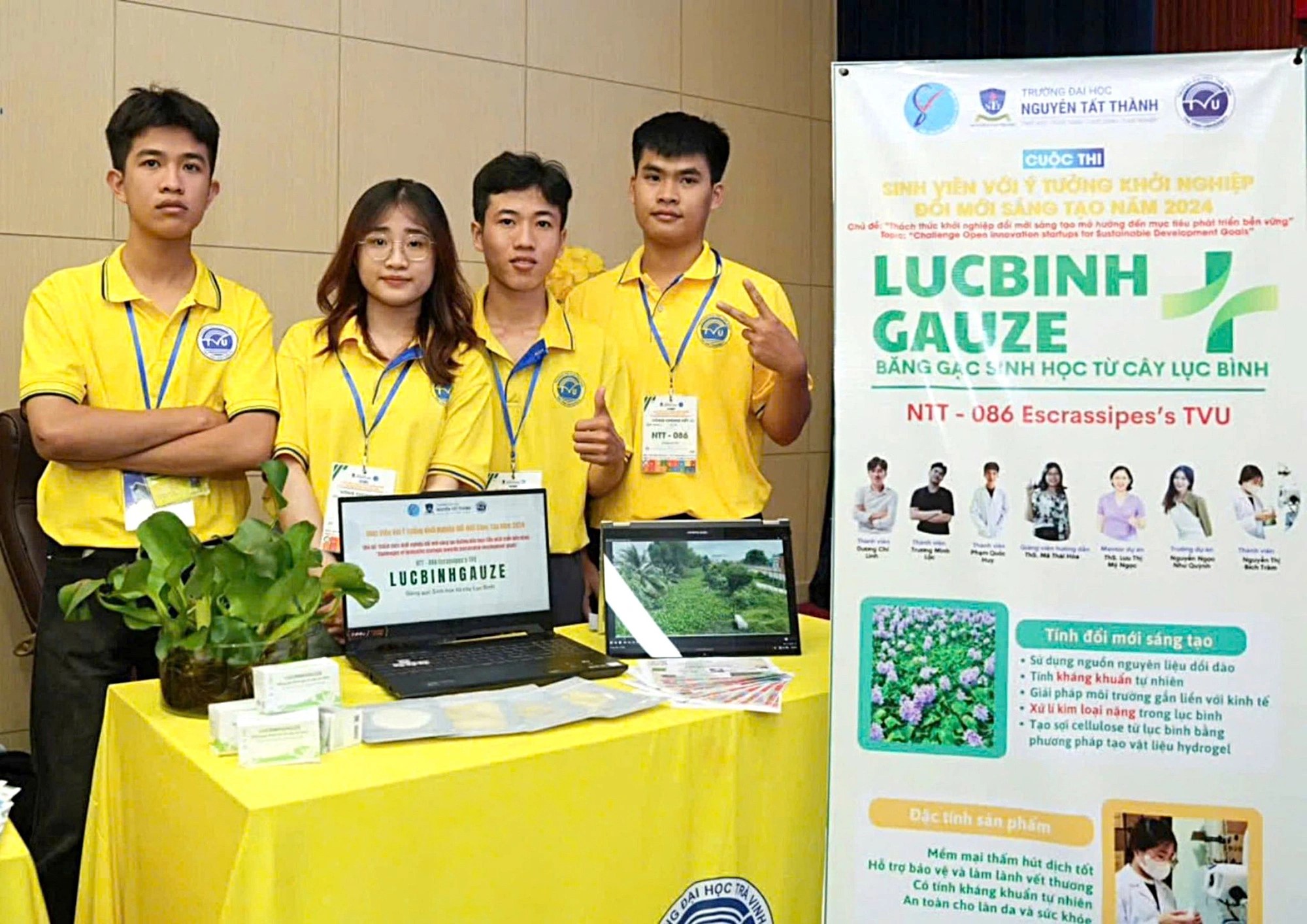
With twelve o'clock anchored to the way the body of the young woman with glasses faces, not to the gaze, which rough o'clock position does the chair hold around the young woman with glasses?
The chair is roughly at 4 o'clock from the young woman with glasses.

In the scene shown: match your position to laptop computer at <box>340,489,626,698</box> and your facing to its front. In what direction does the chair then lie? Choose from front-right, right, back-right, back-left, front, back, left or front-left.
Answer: back

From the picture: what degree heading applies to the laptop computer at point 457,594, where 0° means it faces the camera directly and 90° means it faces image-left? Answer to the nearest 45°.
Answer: approximately 315°

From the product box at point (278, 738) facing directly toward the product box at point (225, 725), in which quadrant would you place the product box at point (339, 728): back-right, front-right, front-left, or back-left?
back-right

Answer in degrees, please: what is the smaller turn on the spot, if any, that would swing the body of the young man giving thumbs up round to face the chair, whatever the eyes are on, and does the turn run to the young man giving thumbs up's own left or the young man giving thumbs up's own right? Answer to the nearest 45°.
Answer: approximately 90° to the young man giving thumbs up's own right

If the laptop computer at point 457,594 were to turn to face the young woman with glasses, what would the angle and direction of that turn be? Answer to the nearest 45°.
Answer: approximately 135° to its left

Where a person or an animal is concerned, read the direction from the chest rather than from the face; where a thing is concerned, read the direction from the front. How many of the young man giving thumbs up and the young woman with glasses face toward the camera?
2

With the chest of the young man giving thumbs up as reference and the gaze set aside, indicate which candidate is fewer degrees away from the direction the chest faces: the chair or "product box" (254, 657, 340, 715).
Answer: the product box

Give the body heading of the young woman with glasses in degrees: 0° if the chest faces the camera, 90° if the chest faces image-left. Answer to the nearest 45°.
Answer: approximately 0°
